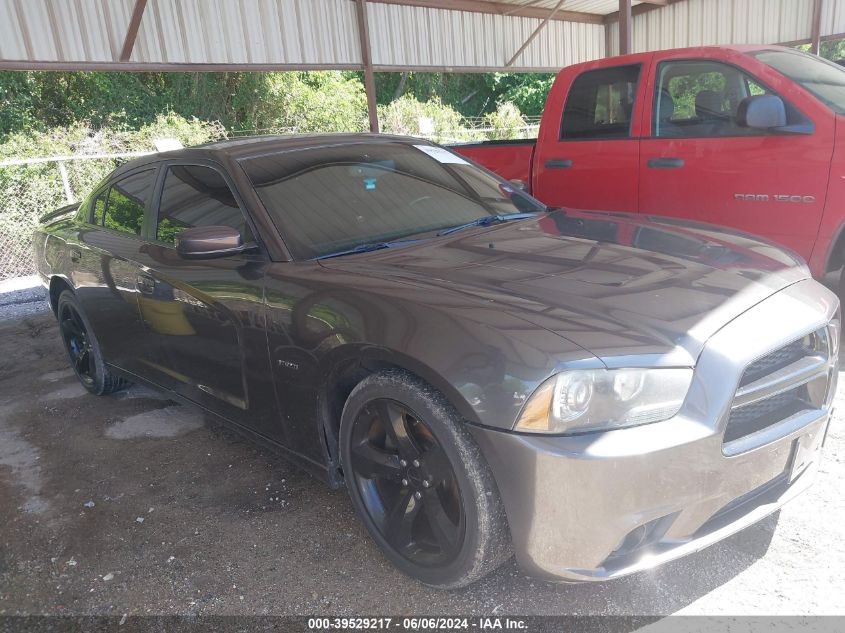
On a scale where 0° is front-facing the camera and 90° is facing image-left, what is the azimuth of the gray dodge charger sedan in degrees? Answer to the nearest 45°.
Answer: approximately 315°

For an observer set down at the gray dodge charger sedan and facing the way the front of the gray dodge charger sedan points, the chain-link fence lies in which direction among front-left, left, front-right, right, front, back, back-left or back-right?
back

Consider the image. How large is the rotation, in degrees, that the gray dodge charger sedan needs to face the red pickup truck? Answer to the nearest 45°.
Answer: approximately 90° to its left
